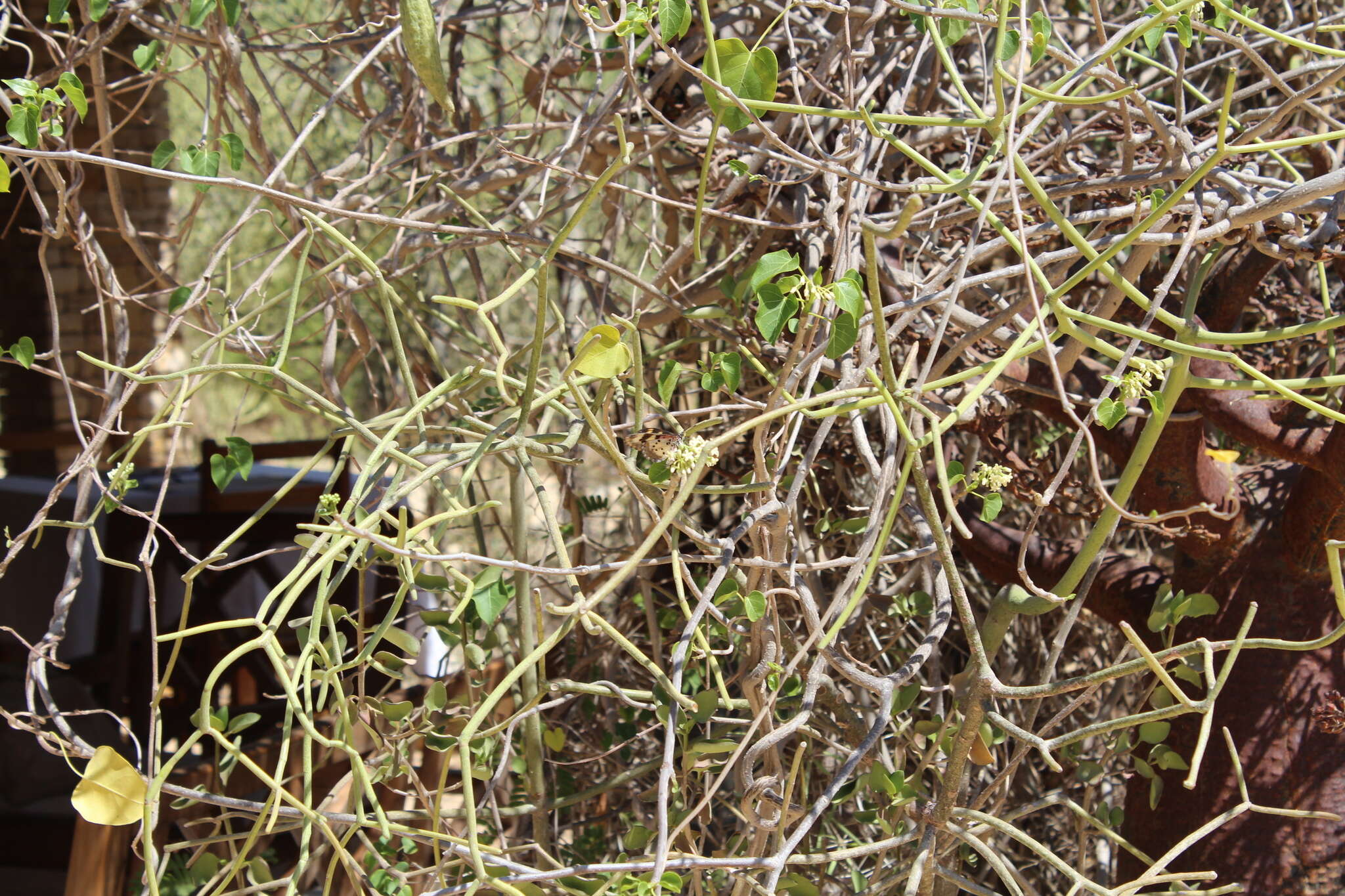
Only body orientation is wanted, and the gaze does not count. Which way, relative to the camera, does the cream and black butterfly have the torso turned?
to the viewer's right
